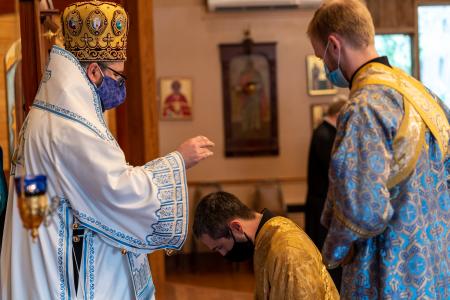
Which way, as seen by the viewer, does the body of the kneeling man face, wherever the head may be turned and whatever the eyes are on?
to the viewer's left

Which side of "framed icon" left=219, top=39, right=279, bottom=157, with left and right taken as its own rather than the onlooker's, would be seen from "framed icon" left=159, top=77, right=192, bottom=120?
right

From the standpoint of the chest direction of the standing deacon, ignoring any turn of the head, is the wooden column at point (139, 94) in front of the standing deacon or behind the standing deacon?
in front

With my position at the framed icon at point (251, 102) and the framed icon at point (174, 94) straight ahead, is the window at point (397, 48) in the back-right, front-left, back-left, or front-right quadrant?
back-left

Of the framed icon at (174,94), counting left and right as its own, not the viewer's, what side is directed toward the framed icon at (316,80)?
left

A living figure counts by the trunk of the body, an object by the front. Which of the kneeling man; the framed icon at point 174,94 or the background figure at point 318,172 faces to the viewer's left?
the kneeling man

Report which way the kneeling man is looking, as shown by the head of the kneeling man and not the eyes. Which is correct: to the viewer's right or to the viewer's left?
to the viewer's left

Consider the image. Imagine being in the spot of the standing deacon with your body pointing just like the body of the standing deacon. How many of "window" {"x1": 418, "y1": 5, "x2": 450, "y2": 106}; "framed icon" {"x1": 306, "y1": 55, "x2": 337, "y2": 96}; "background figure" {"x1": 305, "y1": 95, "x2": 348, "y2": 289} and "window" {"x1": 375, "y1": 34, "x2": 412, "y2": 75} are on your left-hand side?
0

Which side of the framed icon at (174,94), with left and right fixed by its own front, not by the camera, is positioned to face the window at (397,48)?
left

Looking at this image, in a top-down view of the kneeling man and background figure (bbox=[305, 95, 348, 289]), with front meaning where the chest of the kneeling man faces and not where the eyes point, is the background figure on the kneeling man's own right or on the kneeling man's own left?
on the kneeling man's own right

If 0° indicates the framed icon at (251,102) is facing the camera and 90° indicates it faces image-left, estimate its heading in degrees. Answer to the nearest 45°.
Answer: approximately 0°

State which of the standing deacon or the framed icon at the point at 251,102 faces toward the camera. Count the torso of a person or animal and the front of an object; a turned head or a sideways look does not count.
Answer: the framed icon

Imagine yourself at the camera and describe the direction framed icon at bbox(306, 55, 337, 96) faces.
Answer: facing the viewer
